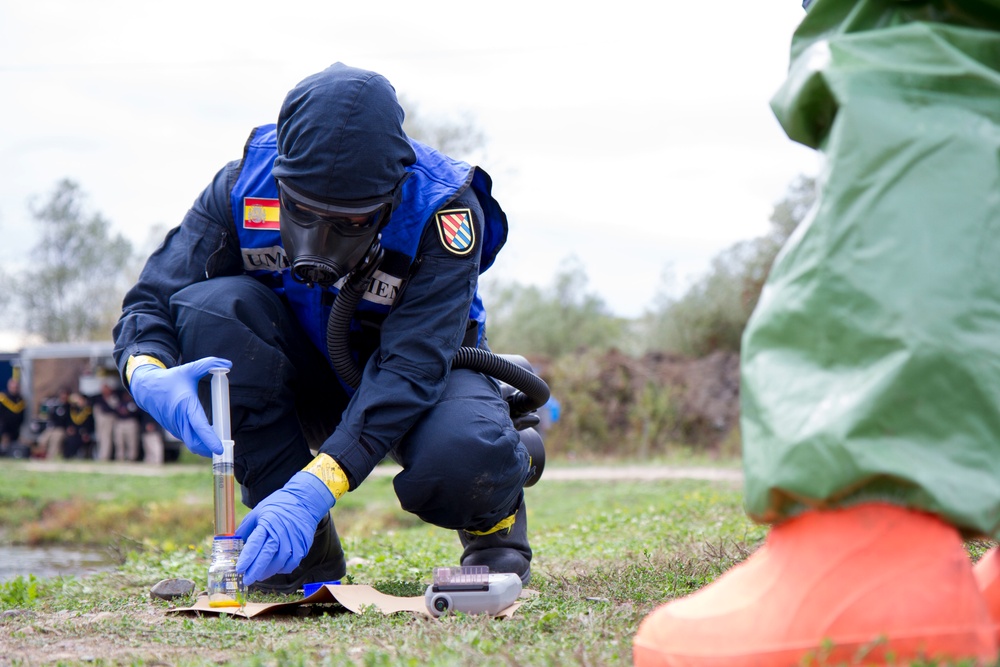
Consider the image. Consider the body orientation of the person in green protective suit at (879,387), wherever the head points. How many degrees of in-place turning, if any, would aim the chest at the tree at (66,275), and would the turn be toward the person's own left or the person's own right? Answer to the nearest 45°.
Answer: approximately 45° to the person's own right

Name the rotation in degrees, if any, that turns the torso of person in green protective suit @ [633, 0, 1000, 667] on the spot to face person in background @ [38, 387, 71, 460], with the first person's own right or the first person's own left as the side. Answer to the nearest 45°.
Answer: approximately 45° to the first person's own right

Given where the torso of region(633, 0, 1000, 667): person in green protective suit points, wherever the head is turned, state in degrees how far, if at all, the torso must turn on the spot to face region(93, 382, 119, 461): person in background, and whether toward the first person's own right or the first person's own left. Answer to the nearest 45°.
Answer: approximately 45° to the first person's own right

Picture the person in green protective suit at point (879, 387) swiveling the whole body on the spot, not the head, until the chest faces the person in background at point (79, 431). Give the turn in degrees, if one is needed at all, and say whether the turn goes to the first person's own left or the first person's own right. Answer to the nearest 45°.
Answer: approximately 45° to the first person's own right

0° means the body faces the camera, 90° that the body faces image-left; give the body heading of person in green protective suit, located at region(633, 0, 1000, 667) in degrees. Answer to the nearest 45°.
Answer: approximately 90°

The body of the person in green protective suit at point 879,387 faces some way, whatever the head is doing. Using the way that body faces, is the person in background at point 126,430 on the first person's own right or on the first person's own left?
on the first person's own right
